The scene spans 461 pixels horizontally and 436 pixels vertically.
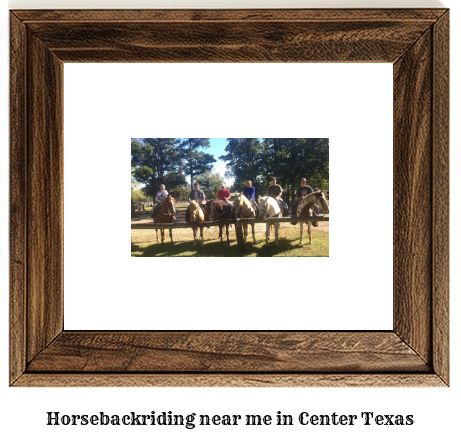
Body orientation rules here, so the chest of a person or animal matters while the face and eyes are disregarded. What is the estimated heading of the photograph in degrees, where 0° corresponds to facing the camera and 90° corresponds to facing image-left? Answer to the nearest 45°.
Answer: approximately 0°
